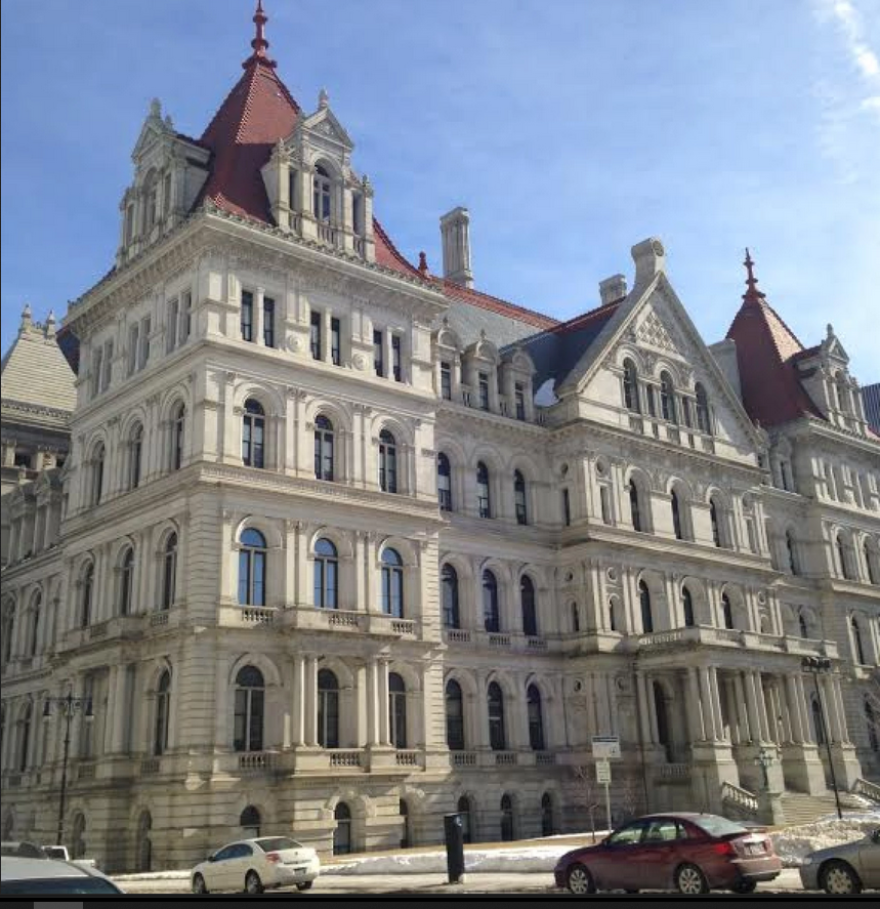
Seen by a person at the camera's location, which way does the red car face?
facing away from the viewer and to the left of the viewer

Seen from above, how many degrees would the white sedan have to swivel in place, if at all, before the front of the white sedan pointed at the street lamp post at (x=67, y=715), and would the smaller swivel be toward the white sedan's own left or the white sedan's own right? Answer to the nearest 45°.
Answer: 0° — it already faces it

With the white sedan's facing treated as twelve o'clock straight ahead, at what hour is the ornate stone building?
The ornate stone building is roughly at 2 o'clock from the white sedan.

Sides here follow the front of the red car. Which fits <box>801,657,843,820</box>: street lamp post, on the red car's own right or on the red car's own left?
on the red car's own right

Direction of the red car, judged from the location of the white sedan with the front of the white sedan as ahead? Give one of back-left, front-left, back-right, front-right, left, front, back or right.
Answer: back

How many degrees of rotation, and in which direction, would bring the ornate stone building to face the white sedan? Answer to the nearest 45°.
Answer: approximately 45° to its right

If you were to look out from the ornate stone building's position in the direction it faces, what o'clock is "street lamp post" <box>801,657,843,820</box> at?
The street lamp post is roughly at 10 o'clock from the ornate stone building.

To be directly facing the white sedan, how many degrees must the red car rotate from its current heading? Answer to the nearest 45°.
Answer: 0° — it already faces it

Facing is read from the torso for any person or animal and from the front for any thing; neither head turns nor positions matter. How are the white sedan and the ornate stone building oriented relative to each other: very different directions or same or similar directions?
very different directions

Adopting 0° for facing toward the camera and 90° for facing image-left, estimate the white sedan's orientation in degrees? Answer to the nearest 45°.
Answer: approximately 135°
